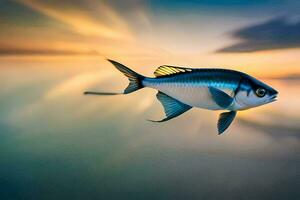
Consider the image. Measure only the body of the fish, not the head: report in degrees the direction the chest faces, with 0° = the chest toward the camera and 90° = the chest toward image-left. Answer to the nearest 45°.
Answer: approximately 270°
